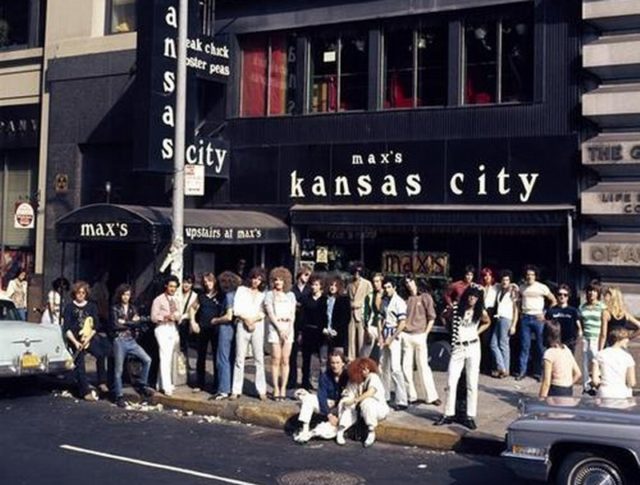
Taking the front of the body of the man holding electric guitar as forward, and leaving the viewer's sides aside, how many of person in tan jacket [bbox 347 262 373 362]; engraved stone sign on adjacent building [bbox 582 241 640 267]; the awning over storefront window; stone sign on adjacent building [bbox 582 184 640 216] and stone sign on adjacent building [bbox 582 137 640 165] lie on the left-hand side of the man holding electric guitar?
5

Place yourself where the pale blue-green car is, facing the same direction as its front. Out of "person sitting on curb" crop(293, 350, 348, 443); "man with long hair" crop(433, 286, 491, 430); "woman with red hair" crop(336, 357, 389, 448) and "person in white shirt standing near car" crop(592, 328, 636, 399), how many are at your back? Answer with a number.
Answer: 4

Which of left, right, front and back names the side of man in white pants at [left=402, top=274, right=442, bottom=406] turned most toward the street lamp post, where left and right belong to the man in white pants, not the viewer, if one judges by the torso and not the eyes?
right

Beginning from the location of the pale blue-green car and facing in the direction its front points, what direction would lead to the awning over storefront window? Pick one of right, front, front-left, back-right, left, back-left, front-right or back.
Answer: back-right

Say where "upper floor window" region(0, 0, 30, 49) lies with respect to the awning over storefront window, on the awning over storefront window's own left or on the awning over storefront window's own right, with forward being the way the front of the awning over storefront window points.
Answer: on the awning over storefront window's own right

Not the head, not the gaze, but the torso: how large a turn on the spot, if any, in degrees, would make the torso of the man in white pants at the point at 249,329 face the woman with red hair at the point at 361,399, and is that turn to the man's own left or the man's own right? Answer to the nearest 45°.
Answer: approximately 45° to the man's own left

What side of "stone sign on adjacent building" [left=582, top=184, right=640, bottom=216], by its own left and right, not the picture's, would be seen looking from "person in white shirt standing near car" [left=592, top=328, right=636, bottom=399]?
front

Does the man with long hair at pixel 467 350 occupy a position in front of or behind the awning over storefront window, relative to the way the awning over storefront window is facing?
in front

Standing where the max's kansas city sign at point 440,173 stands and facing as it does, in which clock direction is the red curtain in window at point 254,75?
The red curtain in window is roughly at 4 o'clock from the max's kansas city sign.

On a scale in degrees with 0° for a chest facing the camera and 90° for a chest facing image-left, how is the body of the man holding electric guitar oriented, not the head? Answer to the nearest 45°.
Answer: approximately 0°

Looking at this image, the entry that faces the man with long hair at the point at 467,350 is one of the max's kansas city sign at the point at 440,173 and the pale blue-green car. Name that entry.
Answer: the max's kansas city sign
